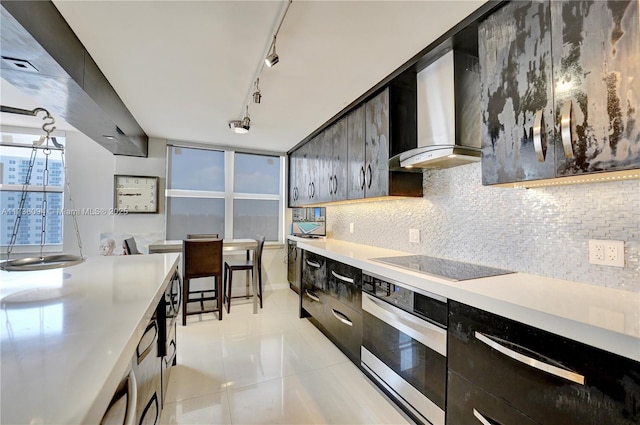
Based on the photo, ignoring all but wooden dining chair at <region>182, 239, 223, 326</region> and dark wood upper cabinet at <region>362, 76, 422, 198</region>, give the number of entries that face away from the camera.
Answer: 1

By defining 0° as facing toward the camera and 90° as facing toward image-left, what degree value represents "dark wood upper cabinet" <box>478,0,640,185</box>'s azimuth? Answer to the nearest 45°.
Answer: approximately 45°

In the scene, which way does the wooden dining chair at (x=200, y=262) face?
away from the camera

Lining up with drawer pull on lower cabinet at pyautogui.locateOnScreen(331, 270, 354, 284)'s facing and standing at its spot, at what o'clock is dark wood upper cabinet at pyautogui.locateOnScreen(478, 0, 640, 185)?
The dark wood upper cabinet is roughly at 9 o'clock from the drawer pull on lower cabinet.

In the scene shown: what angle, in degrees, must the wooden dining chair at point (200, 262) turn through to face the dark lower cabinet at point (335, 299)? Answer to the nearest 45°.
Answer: approximately 135° to its right

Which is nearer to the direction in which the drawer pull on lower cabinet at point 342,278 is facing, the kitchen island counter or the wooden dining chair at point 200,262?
the kitchen island counter

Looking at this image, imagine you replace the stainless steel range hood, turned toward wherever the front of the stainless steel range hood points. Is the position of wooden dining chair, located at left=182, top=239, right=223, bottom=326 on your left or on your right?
on your right

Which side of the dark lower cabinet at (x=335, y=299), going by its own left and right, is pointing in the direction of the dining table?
right

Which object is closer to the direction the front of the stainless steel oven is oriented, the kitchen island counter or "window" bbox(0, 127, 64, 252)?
the kitchen island counter

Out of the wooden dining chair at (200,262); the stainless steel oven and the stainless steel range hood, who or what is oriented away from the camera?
the wooden dining chair
